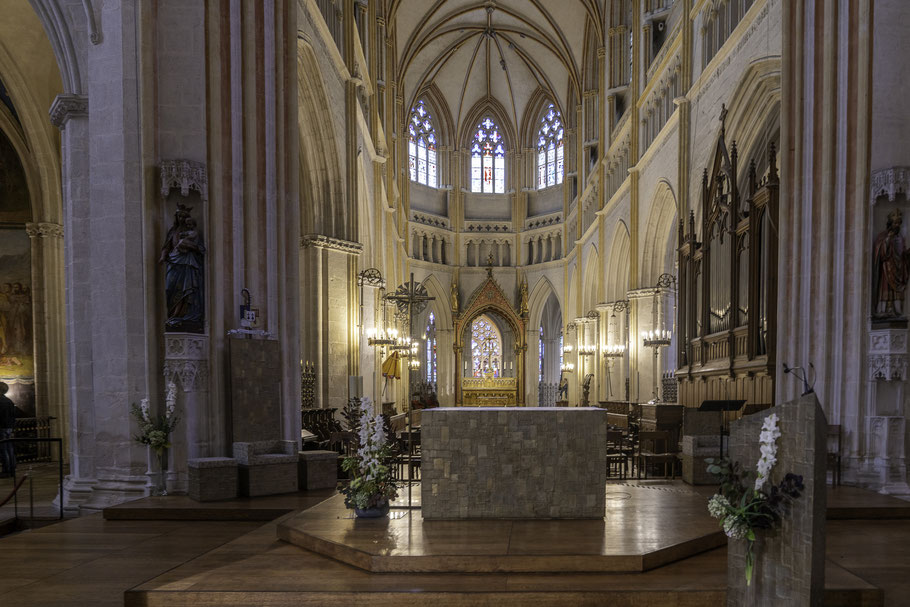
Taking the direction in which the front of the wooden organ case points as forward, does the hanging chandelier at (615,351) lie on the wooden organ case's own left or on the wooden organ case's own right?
on the wooden organ case's own right

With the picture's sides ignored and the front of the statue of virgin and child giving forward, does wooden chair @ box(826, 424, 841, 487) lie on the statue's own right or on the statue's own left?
on the statue's own left
